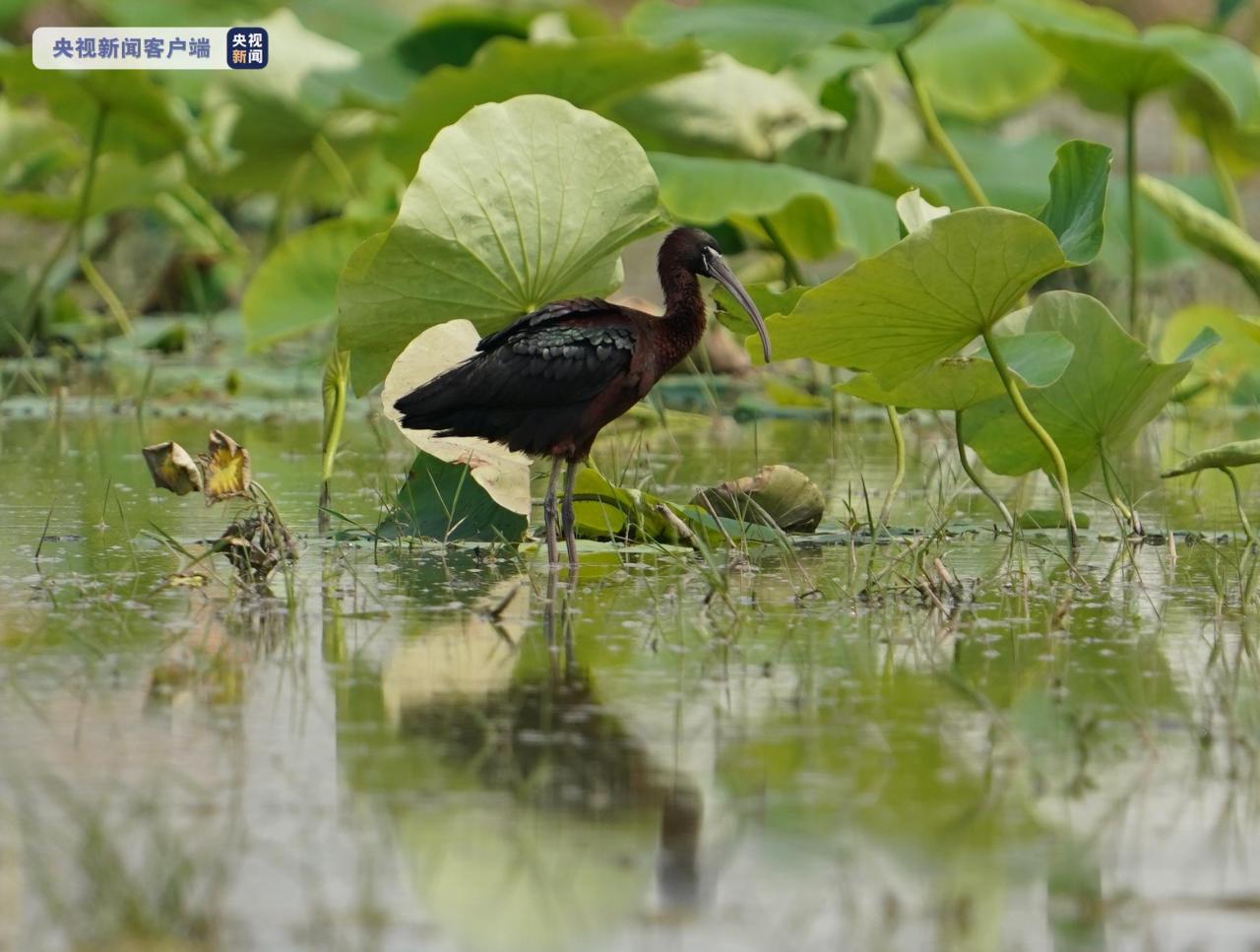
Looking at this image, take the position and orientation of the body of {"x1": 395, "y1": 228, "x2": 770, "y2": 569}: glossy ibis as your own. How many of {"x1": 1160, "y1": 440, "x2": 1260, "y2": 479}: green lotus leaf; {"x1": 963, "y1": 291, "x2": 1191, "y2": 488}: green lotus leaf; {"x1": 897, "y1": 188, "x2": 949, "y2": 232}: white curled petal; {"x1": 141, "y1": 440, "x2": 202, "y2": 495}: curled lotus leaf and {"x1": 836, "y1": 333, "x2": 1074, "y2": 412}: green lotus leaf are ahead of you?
4

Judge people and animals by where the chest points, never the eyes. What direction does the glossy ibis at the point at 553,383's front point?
to the viewer's right

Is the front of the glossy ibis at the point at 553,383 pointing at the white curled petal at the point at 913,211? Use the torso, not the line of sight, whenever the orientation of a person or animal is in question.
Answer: yes

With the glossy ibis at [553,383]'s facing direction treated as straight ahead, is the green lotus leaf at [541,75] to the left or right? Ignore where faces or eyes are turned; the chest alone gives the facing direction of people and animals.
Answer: on its left

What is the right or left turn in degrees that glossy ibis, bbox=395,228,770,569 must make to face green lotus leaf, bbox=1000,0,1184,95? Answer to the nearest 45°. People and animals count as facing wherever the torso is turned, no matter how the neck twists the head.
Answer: approximately 45° to its left

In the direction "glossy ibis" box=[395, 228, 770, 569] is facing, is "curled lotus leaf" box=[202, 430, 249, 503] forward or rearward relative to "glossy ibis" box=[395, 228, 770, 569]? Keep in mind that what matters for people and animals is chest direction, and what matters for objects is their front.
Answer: rearward

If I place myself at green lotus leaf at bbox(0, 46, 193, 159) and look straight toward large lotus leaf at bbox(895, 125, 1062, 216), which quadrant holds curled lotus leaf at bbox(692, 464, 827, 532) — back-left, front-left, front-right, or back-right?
front-right

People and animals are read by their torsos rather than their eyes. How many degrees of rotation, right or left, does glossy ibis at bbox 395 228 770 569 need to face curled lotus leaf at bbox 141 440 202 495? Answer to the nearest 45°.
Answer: approximately 180°

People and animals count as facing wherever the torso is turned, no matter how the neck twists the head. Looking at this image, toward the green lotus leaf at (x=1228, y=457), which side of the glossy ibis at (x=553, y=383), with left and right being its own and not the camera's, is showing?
front

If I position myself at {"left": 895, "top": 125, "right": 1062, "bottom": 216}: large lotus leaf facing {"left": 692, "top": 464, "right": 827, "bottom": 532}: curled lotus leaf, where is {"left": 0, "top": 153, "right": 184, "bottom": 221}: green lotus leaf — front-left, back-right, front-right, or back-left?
front-right

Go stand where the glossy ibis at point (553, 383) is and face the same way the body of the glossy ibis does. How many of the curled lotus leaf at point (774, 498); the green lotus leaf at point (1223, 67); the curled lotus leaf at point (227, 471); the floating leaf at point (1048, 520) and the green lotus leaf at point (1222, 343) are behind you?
1

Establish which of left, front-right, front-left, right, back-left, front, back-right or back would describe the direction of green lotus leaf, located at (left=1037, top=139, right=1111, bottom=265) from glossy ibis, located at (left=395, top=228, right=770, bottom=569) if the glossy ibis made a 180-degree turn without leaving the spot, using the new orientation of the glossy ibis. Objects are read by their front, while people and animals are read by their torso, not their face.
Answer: back

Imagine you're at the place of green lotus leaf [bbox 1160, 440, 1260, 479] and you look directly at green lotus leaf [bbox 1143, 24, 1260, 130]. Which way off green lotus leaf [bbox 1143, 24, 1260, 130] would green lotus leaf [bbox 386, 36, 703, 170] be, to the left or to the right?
left

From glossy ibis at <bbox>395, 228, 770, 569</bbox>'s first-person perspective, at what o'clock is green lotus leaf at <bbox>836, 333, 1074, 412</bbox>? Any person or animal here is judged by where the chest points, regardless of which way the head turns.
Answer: The green lotus leaf is roughly at 12 o'clock from the glossy ibis.

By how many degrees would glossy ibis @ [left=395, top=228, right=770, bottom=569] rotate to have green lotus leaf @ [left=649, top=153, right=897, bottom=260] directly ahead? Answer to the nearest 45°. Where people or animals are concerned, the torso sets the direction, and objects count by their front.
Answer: approximately 90° to its left

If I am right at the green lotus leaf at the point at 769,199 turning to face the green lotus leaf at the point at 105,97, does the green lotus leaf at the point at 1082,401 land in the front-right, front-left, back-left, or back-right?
back-left
